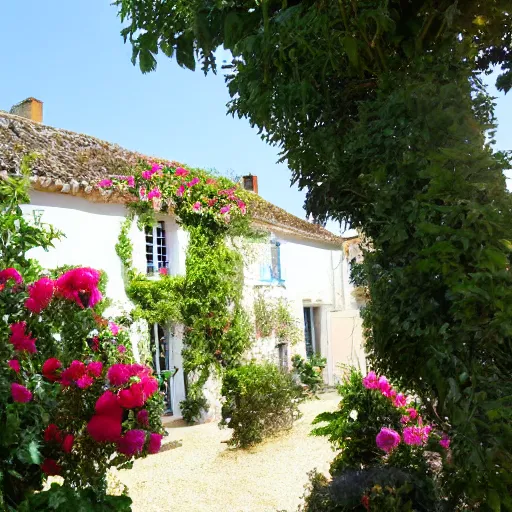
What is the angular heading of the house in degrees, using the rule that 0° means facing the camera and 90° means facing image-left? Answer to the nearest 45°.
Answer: approximately 315°

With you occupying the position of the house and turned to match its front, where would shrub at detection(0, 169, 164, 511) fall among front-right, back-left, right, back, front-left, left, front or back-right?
front-right

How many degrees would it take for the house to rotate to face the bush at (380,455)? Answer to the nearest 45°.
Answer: approximately 45° to its right

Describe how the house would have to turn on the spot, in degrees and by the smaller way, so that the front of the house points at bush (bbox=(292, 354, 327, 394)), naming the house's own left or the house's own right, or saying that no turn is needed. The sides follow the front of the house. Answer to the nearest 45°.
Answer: approximately 90° to the house's own left

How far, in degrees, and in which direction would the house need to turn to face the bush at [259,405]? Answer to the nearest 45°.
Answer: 0° — it already faces it

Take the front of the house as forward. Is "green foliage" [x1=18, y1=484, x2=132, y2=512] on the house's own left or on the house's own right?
on the house's own right

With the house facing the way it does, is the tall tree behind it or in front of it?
in front
